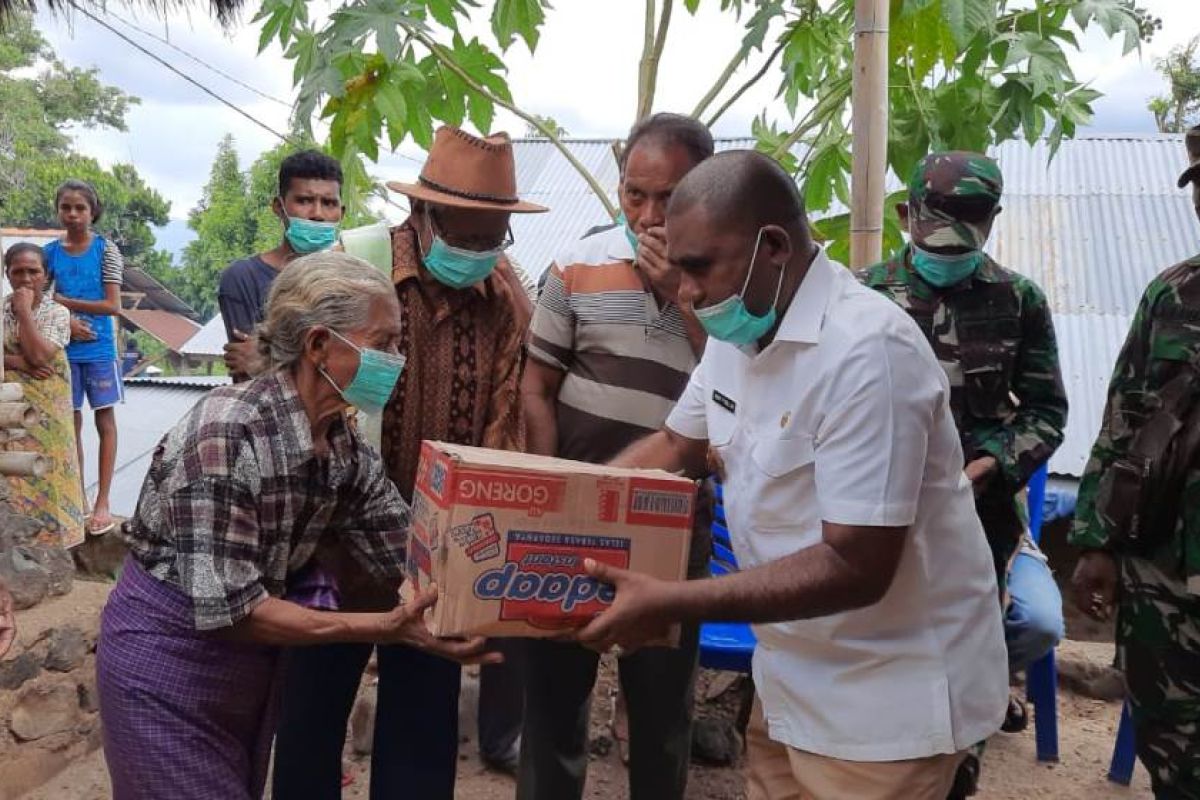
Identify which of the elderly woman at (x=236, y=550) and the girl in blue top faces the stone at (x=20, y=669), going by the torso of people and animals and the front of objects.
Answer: the girl in blue top

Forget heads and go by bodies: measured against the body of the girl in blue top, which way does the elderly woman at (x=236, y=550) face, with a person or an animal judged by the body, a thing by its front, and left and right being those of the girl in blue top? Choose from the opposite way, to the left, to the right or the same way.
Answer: to the left

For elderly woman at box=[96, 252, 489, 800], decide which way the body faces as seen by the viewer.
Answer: to the viewer's right

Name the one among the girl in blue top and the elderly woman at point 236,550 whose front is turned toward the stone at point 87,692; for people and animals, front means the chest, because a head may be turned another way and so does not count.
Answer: the girl in blue top

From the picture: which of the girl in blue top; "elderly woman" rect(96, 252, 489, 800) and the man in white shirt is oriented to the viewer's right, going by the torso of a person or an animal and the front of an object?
the elderly woman

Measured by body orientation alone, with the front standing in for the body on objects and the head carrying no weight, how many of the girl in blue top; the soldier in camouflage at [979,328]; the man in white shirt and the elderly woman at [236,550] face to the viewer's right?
1

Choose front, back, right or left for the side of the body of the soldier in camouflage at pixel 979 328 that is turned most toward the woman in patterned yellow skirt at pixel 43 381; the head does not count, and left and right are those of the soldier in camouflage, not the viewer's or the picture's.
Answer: right

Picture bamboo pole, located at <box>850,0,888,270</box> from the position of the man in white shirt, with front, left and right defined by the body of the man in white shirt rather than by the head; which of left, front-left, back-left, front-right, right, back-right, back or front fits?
back-right

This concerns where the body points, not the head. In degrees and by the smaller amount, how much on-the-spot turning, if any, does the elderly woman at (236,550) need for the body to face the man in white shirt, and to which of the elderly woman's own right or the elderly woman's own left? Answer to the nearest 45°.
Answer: approximately 45° to the elderly woman's own right

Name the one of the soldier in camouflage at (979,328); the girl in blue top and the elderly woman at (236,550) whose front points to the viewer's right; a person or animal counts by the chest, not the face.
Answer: the elderly woman

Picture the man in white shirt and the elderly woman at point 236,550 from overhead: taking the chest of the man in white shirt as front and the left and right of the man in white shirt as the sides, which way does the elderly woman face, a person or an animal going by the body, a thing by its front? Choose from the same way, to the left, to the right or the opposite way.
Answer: the opposite way

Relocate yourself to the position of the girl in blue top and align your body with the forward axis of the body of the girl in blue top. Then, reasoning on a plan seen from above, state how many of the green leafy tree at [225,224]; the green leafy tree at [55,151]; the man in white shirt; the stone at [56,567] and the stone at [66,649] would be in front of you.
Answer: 3

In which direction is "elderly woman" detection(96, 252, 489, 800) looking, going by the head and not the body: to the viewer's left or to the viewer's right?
to the viewer's right
